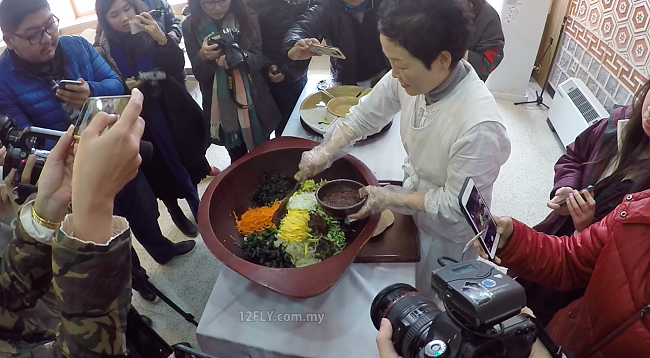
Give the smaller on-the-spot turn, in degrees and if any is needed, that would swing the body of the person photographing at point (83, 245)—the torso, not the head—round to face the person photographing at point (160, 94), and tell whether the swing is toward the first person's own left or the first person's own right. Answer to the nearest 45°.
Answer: approximately 45° to the first person's own left

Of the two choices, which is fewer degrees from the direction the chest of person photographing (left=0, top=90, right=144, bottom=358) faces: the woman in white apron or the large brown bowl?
the large brown bowl

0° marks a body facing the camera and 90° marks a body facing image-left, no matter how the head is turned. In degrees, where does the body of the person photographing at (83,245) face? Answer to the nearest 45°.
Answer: approximately 225°

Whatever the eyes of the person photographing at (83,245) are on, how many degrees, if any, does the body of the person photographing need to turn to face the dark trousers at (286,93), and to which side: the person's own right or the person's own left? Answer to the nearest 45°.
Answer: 0° — they already face it
